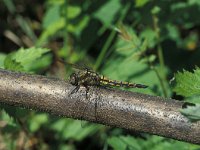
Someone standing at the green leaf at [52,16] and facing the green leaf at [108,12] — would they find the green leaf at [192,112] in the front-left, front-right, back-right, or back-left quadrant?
front-right

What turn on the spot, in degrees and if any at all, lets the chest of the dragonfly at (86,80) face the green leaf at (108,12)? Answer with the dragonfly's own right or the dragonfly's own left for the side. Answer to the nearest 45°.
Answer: approximately 90° to the dragonfly's own right

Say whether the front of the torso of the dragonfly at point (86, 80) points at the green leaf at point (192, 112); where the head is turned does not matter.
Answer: no

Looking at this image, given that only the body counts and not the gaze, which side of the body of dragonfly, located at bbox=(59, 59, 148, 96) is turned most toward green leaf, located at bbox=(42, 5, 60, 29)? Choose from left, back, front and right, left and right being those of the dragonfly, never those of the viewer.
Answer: right

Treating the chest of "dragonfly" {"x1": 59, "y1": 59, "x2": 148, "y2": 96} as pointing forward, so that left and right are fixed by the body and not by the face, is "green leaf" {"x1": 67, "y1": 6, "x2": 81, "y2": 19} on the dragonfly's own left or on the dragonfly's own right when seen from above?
on the dragonfly's own right

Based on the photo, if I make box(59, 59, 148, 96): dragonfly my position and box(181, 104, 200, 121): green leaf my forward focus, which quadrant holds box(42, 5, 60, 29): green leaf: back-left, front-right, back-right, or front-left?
back-left

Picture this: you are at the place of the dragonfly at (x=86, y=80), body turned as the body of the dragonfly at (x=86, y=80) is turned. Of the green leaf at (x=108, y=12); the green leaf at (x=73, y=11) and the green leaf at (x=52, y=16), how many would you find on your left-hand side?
0

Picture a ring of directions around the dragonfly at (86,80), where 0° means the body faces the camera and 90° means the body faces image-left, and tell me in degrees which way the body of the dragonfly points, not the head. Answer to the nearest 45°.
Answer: approximately 90°

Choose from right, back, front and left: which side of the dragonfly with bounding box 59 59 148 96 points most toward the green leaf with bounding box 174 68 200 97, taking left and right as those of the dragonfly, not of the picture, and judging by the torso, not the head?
back
